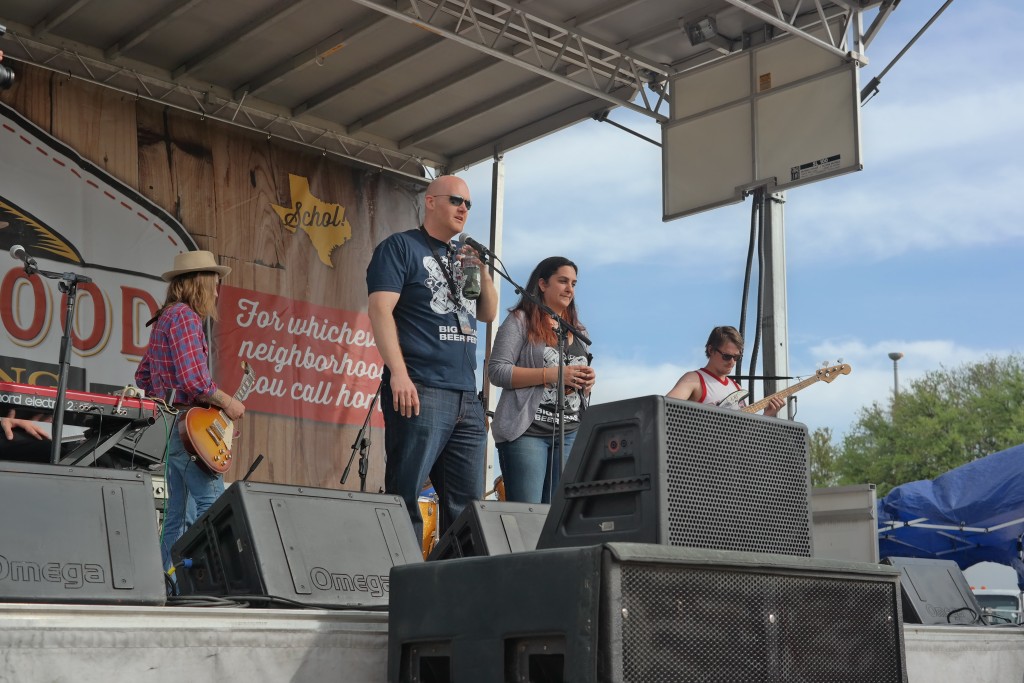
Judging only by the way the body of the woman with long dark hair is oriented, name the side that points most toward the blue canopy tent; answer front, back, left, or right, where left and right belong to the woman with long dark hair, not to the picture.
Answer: left

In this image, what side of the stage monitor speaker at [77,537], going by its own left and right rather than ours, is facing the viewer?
back

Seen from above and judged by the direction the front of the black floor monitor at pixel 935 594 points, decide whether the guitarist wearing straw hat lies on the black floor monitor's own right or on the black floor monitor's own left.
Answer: on the black floor monitor's own left

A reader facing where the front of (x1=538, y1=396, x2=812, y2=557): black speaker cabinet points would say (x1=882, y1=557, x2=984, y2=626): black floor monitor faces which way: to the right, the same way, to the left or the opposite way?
the opposite way

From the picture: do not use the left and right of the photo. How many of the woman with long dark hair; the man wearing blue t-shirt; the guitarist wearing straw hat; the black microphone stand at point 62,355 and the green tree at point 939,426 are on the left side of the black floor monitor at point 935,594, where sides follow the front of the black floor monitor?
4

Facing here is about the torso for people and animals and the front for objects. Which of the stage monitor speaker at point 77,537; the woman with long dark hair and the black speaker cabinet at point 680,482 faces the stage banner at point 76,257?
the stage monitor speaker

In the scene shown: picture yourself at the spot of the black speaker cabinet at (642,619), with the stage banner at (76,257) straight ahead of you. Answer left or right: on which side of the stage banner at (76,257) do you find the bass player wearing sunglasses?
right

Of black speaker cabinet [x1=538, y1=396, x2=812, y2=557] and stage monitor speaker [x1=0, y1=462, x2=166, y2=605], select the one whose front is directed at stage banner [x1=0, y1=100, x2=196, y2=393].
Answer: the stage monitor speaker

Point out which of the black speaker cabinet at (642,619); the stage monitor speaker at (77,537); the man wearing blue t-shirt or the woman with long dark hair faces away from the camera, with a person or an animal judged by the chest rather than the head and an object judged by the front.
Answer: the stage monitor speaker

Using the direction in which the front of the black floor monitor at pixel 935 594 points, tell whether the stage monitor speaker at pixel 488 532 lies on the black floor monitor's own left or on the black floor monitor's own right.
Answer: on the black floor monitor's own left
